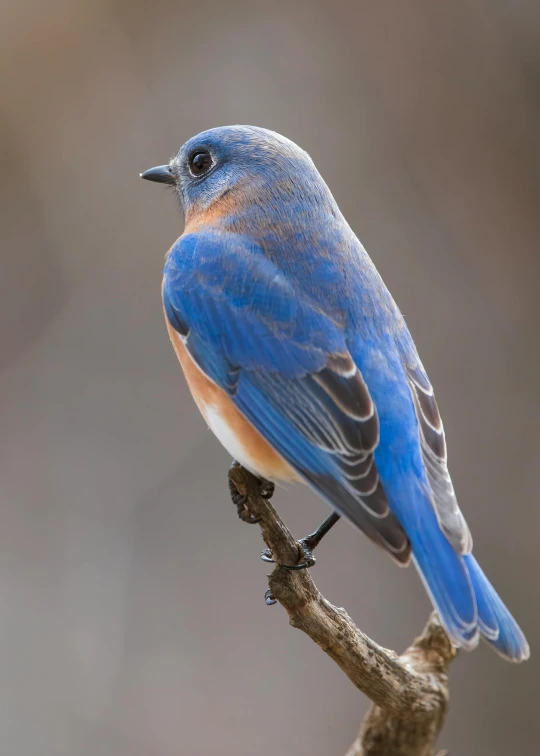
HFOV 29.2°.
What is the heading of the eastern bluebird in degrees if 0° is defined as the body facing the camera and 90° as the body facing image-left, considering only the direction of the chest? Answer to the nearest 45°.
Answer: approximately 135°
